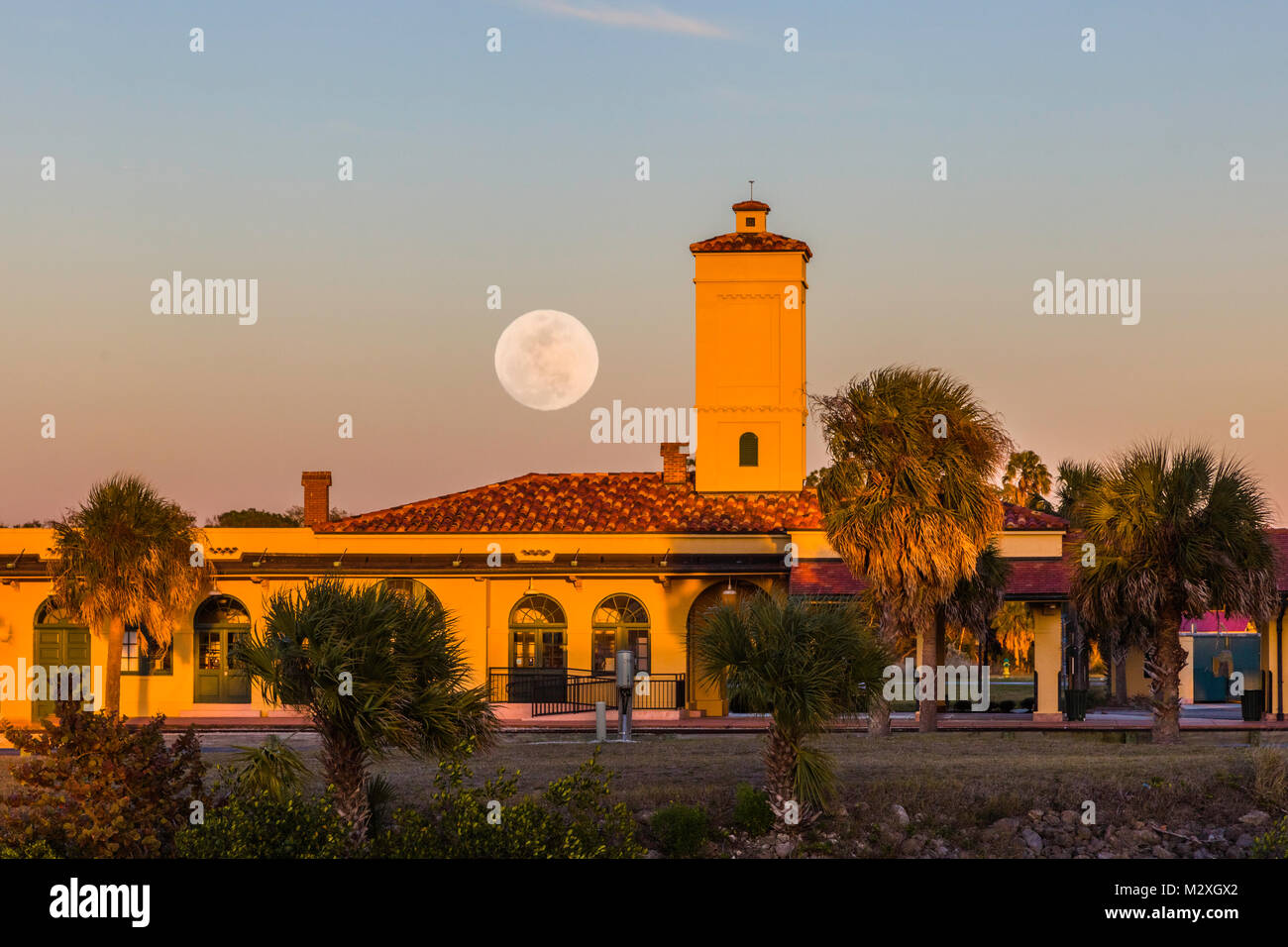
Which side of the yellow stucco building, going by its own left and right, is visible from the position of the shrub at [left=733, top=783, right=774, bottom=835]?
front

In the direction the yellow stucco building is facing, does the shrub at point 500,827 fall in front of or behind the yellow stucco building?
in front

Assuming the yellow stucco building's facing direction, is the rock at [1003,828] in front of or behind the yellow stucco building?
in front

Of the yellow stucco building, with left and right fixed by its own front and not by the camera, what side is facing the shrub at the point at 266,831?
front

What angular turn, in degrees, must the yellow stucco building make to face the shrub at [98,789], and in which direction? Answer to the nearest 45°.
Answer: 0° — it already faces it

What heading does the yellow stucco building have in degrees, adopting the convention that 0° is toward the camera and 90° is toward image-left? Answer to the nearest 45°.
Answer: approximately 0°

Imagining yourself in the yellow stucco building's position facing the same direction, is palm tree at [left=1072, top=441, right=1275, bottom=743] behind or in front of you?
in front

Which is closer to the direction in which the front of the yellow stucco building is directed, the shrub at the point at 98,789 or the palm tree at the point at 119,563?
the shrub
